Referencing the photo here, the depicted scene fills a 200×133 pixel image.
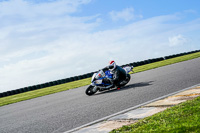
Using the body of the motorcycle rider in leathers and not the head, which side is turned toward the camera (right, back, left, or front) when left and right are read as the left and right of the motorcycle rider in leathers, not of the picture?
left
